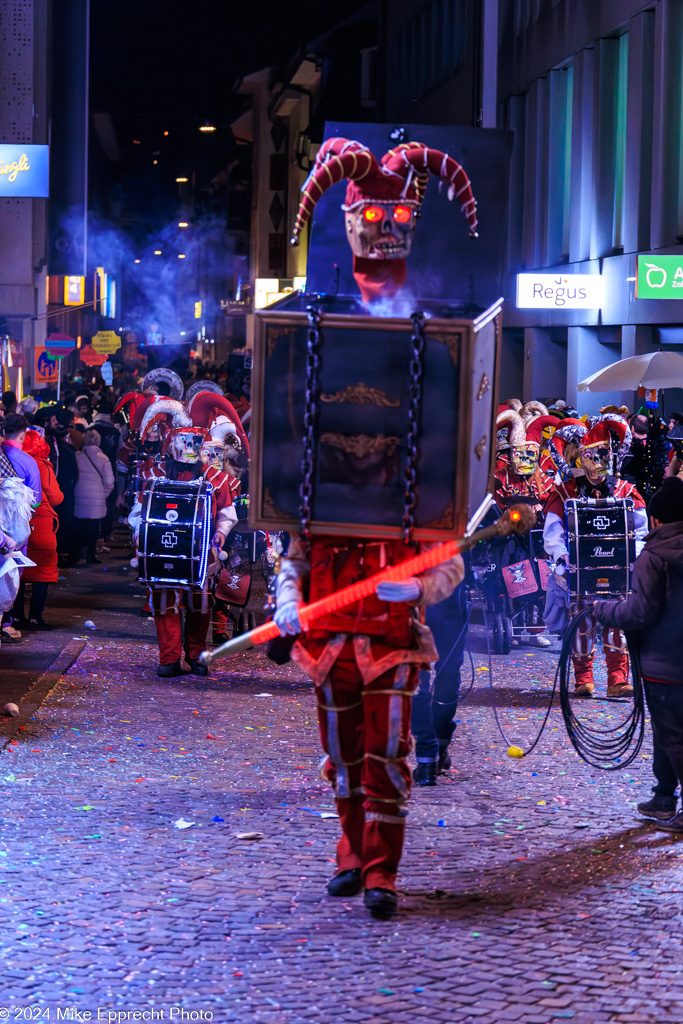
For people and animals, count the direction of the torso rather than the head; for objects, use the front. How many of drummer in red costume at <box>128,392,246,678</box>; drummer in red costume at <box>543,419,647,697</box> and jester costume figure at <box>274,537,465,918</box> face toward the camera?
3

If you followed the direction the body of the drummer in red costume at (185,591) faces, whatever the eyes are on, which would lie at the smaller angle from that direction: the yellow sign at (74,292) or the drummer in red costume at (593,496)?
the drummer in red costume

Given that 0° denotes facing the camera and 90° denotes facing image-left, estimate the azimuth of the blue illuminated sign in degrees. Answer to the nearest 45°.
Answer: approximately 0°

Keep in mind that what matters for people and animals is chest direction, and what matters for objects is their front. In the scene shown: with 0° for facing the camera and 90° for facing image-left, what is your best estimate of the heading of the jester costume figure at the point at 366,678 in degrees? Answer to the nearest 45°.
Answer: approximately 0°

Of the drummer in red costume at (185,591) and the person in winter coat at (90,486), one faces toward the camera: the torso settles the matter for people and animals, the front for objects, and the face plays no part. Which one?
the drummer in red costume

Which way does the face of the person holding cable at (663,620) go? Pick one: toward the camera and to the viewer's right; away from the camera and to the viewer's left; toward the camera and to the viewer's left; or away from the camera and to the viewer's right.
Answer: away from the camera and to the viewer's left

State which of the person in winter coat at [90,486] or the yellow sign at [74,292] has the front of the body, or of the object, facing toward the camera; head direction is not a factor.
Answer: the yellow sign

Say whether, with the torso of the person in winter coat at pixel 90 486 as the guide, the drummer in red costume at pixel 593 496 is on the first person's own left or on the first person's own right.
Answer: on the first person's own right

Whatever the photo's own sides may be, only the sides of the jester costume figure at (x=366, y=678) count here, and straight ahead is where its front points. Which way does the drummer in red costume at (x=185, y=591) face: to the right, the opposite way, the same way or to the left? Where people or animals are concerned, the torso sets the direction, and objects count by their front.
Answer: the same way

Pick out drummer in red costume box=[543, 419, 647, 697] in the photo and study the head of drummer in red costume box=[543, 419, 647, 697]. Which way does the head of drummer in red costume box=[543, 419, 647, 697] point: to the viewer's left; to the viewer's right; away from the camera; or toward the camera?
toward the camera

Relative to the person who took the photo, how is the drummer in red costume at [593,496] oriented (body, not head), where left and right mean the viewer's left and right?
facing the viewer

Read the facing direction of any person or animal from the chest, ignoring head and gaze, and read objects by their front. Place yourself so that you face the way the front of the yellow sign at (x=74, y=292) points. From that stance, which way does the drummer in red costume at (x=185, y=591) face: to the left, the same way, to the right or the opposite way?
the same way

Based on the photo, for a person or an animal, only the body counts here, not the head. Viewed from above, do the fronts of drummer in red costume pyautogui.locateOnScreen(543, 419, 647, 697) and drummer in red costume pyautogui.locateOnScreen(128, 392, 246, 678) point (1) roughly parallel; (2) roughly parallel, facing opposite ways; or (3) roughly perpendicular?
roughly parallel

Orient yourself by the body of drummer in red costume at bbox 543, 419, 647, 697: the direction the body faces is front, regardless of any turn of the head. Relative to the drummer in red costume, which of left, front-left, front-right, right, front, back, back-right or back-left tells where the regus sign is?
back
